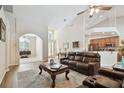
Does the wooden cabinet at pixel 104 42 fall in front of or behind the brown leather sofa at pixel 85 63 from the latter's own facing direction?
behind

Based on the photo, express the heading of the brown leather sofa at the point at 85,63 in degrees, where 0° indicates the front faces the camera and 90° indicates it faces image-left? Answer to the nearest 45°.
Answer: approximately 45°
